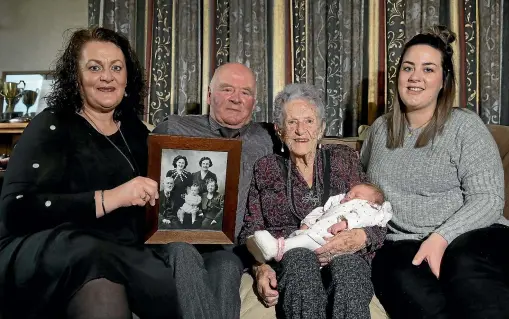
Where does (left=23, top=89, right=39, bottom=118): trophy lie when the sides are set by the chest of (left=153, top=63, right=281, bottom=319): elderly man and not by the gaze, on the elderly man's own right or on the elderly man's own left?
on the elderly man's own right

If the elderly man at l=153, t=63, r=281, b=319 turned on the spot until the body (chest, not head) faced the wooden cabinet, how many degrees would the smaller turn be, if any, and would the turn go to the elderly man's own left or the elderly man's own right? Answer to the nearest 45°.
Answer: approximately 135° to the elderly man's own right

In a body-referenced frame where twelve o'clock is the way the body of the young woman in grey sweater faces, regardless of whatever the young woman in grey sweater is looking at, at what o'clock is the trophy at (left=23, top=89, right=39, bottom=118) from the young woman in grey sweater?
The trophy is roughly at 2 o'clock from the young woman in grey sweater.

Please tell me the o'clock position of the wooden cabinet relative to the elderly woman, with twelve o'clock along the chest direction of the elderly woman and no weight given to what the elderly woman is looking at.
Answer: The wooden cabinet is roughly at 4 o'clock from the elderly woman.

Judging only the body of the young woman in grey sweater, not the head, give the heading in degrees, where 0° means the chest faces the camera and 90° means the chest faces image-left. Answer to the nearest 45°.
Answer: approximately 45°

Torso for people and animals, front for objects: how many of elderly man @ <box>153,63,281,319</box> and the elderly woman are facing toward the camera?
2

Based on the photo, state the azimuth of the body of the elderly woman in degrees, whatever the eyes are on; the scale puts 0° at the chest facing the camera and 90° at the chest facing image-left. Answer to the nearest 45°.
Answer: approximately 0°

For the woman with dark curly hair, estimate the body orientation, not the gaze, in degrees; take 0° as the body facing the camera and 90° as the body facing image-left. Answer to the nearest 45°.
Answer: approximately 315°
